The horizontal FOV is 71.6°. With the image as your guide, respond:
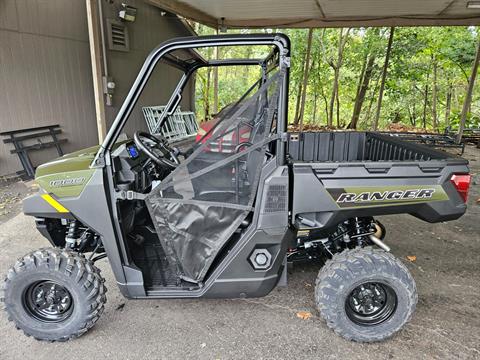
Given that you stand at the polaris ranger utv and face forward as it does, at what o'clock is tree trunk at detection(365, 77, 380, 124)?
The tree trunk is roughly at 4 o'clock from the polaris ranger utv.

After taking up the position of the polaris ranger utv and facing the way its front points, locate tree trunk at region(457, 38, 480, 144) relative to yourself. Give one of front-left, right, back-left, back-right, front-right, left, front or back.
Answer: back-right

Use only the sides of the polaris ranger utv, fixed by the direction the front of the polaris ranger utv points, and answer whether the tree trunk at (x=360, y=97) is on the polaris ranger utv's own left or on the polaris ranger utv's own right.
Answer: on the polaris ranger utv's own right

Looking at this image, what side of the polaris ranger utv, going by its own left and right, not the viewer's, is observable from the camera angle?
left

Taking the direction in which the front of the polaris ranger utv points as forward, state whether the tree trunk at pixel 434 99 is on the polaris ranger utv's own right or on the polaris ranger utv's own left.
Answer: on the polaris ranger utv's own right
